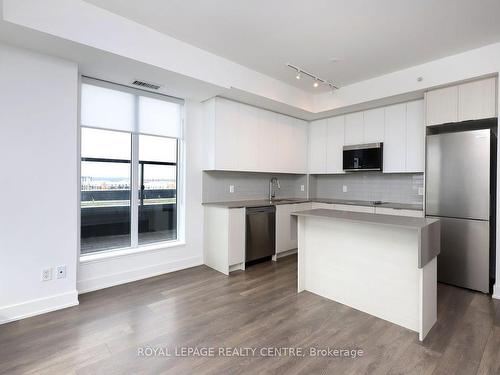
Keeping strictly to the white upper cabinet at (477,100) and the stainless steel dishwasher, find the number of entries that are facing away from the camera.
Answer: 0

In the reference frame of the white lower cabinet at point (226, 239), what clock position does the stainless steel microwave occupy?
The stainless steel microwave is roughly at 10 o'clock from the white lower cabinet.

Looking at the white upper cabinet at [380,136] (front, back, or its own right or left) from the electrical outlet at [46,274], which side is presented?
front

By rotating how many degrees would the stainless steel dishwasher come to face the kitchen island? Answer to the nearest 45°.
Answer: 0° — it already faces it

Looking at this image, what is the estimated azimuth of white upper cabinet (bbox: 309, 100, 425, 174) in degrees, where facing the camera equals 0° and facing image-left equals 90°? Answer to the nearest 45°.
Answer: approximately 45°

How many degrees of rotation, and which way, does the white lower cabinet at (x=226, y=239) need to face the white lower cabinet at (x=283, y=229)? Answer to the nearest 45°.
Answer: approximately 90° to its left

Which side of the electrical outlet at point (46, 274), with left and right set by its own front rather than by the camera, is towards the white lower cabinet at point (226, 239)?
left

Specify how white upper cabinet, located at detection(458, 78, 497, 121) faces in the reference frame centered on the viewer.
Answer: facing the viewer and to the left of the viewer

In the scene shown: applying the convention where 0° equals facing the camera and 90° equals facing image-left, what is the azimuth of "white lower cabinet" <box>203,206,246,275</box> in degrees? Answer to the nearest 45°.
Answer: approximately 315°

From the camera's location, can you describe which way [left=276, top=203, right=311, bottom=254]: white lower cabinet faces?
facing the viewer and to the right of the viewer

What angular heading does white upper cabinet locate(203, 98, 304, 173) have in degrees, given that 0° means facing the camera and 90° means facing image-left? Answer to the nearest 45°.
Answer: approximately 315°
